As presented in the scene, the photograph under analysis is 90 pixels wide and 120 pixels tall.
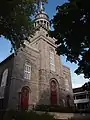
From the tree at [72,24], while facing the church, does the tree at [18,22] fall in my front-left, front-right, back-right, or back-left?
front-left

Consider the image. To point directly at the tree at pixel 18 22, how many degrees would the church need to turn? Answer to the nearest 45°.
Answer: approximately 45° to its right

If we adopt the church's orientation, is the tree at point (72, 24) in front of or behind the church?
in front

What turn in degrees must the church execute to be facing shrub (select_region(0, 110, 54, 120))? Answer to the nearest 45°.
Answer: approximately 45° to its right

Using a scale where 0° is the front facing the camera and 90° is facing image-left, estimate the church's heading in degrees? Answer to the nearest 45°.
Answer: approximately 315°
